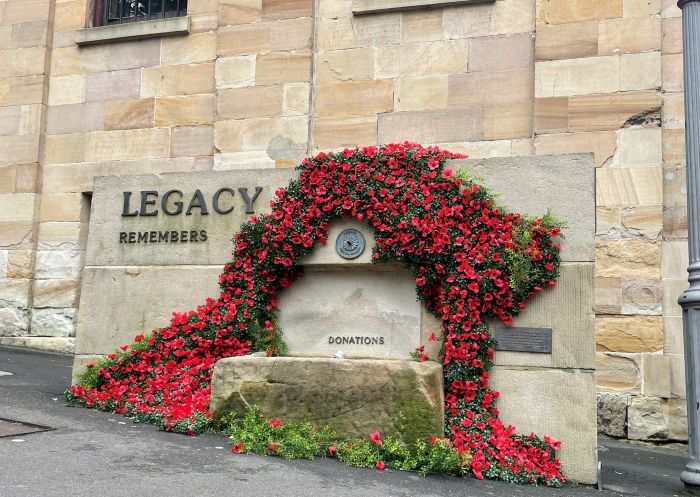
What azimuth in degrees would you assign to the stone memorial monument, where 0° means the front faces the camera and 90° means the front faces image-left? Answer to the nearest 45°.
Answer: approximately 0°

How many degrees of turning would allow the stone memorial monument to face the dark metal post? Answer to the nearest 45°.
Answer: approximately 90° to its left
